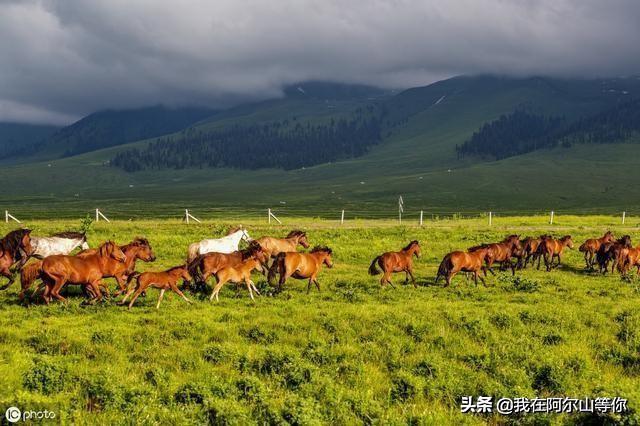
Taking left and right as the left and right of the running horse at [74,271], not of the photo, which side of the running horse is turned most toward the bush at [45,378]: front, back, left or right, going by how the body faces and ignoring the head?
right

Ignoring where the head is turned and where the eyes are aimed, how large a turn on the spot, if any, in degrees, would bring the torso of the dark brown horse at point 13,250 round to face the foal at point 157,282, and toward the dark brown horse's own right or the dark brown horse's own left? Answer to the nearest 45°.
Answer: approximately 45° to the dark brown horse's own right

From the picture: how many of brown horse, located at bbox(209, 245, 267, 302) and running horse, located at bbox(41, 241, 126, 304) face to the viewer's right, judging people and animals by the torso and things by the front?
2

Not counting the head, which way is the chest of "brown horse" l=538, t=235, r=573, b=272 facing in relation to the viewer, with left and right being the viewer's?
facing away from the viewer and to the right of the viewer

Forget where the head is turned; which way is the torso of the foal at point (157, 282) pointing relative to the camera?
to the viewer's right

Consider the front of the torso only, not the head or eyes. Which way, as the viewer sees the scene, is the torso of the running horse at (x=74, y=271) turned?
to the viewer's right

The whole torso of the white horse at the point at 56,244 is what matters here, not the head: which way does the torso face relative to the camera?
to the viewer's right

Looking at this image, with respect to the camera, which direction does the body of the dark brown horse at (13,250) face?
to the viewer's right

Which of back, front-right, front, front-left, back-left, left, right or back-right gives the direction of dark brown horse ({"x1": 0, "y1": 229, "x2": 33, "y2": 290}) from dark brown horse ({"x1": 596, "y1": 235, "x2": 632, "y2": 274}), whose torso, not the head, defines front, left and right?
back

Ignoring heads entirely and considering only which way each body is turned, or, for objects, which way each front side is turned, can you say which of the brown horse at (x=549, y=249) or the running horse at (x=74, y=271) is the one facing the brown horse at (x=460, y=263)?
the running horse

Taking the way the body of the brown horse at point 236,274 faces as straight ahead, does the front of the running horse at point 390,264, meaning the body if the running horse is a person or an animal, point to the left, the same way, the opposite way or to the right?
the same way

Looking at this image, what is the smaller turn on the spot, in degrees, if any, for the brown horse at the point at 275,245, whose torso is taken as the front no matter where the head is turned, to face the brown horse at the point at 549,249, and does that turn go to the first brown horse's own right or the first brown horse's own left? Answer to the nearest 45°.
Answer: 0° — it already faces it

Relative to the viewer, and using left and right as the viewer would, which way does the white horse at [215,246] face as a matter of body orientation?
facing to the right of the viewer

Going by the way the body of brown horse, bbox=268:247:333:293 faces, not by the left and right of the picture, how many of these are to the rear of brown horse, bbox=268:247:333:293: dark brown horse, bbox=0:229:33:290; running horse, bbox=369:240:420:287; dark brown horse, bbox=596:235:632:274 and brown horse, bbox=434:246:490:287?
1

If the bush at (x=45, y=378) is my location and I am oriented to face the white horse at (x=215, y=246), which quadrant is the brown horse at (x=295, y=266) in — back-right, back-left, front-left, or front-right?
front-right

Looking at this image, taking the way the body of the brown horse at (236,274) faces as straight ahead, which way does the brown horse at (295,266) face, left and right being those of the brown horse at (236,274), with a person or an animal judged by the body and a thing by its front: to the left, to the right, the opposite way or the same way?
the same way

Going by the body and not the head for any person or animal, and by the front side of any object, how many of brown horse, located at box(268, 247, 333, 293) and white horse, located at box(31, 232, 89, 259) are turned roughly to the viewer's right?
2

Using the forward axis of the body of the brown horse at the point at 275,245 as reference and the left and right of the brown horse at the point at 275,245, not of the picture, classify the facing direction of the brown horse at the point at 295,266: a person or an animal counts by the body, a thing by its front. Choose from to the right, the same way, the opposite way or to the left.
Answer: the same way
